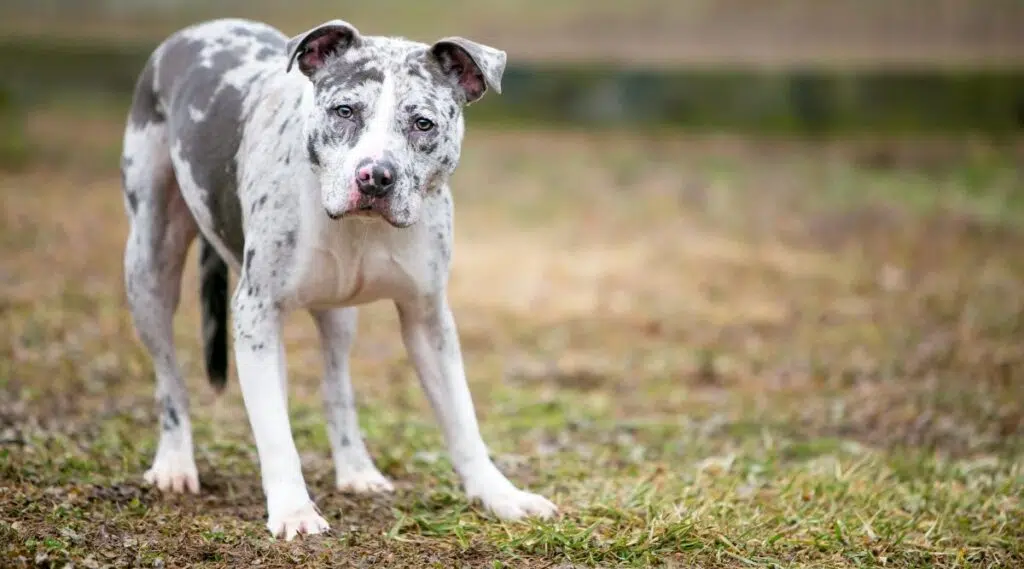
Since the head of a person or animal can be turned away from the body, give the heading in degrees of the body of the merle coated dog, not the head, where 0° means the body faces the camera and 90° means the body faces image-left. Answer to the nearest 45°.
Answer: approximately 315°
